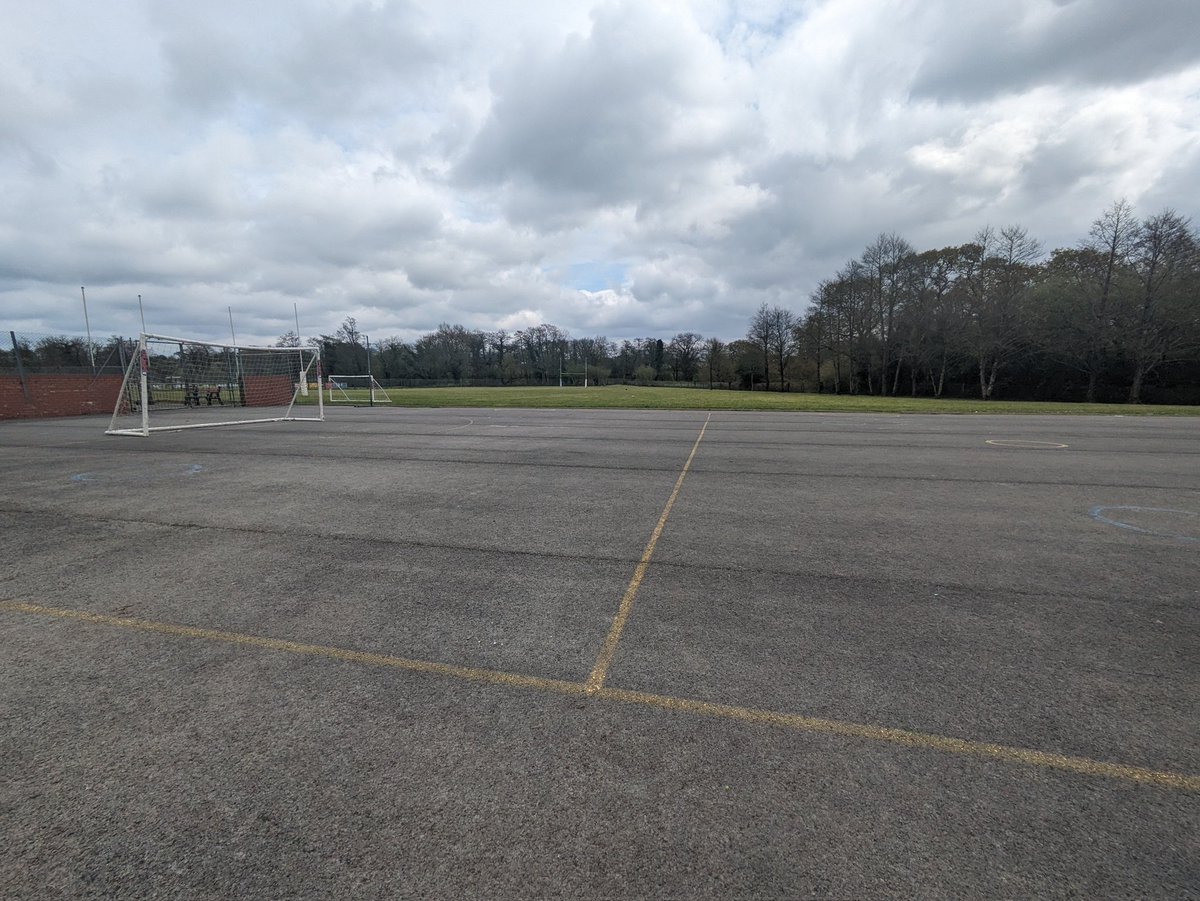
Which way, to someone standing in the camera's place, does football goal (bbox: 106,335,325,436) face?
facing the viewer and to the right of the viewer

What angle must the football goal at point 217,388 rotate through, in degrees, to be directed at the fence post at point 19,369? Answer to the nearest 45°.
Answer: approximately 135° to its right

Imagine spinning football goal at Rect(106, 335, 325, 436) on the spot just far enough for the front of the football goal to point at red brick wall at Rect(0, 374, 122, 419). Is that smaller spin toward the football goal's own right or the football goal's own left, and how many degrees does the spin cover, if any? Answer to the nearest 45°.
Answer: approximately 135° to the football goal's own right
